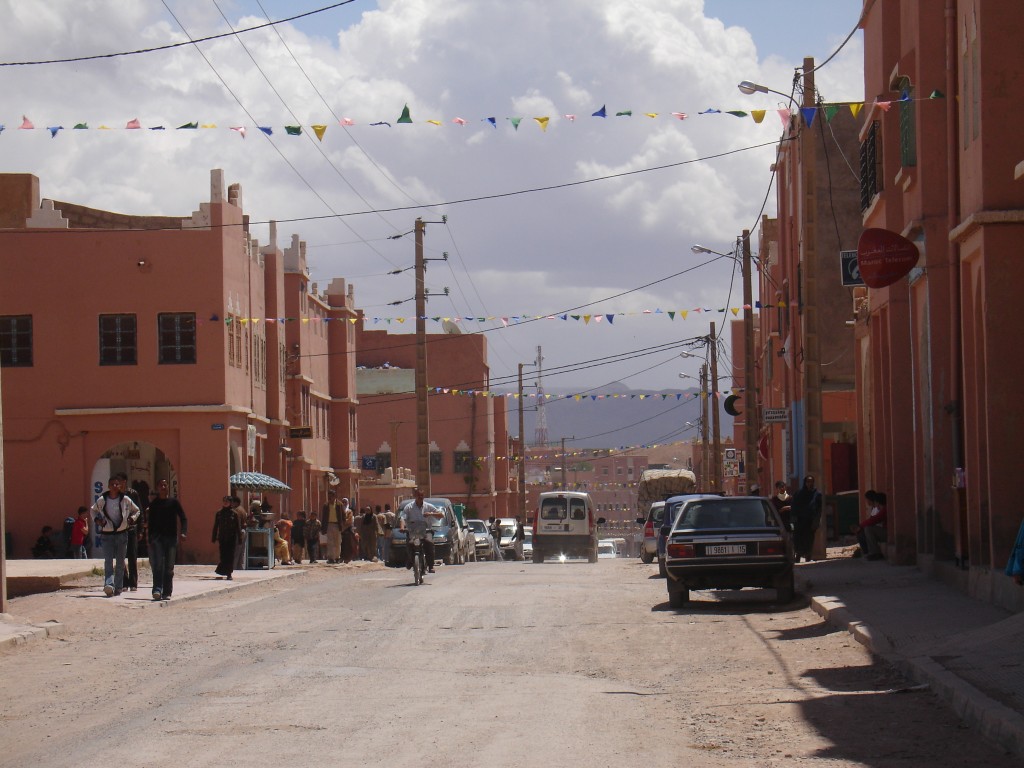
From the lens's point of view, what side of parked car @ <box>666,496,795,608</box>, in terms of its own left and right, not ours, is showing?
back

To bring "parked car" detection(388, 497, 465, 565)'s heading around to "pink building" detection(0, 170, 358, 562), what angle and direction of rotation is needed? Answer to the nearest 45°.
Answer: approximately 90° to its right

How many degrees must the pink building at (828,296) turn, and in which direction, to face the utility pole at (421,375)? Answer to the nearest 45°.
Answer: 0° — it already faces it

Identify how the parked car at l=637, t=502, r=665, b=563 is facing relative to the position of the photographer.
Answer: facing away from the viewer

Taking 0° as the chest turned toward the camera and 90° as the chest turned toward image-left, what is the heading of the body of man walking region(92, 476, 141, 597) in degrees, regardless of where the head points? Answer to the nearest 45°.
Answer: approximately 0°

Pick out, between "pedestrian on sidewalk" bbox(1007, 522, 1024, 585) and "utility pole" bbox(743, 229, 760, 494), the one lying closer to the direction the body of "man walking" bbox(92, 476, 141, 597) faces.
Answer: the pedestrian on sidewalk

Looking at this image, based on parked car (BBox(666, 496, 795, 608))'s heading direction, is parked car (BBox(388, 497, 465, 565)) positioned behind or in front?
in front

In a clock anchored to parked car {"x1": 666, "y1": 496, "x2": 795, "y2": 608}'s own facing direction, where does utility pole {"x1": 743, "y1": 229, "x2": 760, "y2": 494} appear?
The utility pole is roughly at 12 o'clock from the parked car.

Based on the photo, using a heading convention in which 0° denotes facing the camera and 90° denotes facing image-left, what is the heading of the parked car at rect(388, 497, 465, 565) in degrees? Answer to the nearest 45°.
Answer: approximately 0°
